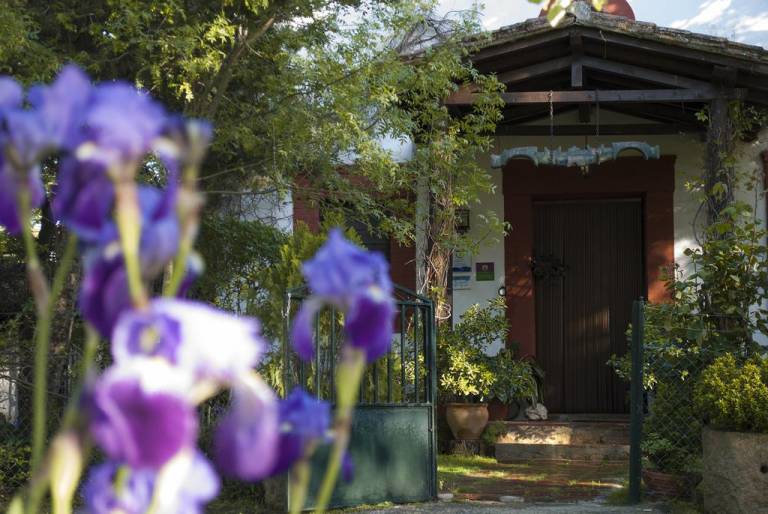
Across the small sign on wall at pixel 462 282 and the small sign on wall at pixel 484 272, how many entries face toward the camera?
2

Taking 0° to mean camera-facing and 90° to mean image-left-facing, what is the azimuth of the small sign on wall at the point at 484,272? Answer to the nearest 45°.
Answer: approximately 0°

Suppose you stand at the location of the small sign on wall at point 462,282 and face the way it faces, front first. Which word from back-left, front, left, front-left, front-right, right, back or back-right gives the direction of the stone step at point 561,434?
front-left

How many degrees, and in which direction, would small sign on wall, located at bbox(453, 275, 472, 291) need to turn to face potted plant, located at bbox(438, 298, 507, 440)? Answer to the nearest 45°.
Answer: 0° — it already faces it
